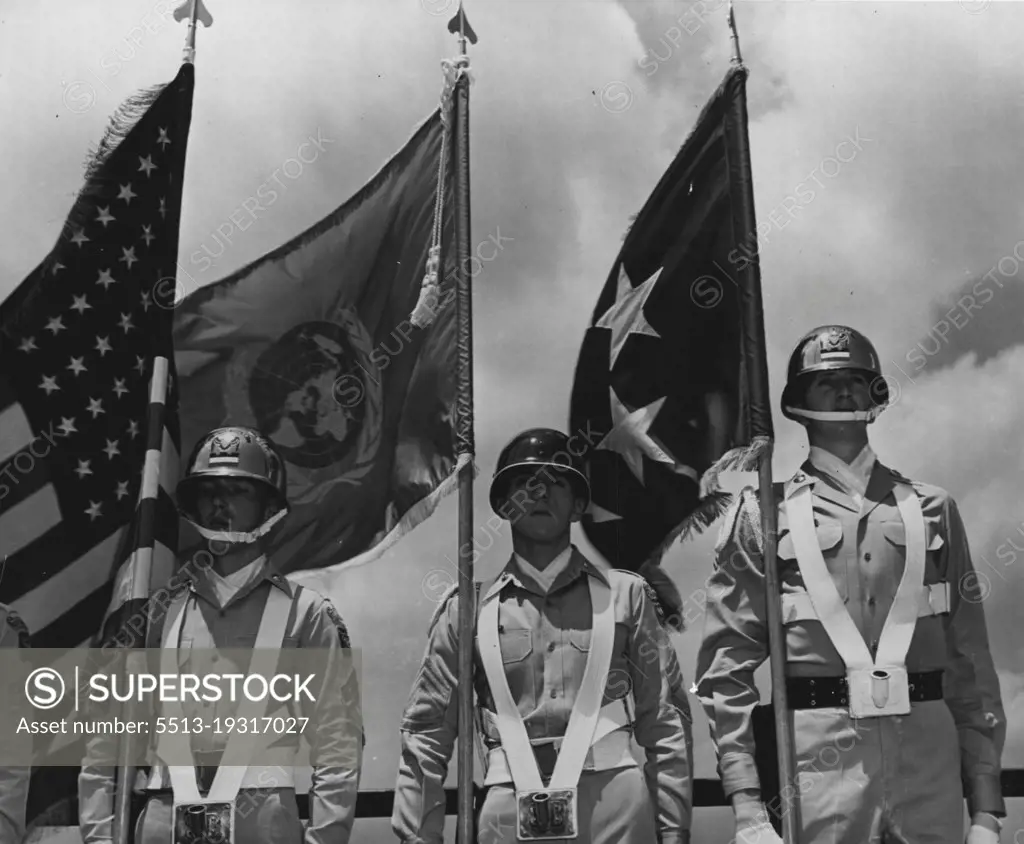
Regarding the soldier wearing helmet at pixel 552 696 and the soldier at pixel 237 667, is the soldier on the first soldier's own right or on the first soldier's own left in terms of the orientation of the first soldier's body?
on the first soldier's own right

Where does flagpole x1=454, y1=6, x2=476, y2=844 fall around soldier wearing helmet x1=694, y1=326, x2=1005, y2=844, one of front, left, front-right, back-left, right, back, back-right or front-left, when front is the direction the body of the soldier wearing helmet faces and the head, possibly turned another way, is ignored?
right

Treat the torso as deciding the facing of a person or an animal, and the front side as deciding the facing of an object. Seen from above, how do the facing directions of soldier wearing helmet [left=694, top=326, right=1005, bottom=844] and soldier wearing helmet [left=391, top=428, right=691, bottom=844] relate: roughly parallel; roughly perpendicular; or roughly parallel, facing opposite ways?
roughly parallel

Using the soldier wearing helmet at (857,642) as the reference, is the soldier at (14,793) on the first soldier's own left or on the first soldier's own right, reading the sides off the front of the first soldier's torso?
on the first soldier's own right

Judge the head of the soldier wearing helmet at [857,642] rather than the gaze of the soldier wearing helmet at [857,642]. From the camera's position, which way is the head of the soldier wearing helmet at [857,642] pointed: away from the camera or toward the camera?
toward the camera

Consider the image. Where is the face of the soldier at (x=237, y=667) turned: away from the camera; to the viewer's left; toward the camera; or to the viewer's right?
toward the camera

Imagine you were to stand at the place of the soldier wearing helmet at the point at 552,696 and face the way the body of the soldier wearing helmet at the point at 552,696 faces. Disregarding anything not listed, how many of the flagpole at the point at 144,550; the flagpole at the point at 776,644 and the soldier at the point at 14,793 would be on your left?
1

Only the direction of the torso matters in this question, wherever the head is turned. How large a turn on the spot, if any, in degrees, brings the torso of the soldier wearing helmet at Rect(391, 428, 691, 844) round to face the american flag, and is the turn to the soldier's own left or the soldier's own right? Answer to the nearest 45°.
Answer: approximately 90° to the soldier's own right

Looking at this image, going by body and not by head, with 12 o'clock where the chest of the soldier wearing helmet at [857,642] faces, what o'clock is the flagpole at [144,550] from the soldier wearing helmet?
The flagpole is roughly at 3 o'clock from the soldier wearing helmet.

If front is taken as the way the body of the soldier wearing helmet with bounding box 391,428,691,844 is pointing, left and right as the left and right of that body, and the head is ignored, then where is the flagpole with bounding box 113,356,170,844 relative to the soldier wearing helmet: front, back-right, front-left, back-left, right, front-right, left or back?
right

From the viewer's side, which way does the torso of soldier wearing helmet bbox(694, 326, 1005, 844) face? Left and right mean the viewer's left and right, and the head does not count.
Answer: facing the viewer

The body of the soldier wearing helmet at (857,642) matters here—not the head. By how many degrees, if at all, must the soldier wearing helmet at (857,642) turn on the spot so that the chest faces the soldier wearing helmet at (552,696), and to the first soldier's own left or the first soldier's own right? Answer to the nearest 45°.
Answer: approximately 90° to the first soldier's own right

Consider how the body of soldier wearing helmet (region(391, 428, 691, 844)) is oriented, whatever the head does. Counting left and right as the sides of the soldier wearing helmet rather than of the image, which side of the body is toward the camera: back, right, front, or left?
front

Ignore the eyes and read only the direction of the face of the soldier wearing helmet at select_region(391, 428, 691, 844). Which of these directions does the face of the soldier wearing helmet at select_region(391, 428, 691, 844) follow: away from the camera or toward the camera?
toward the camera

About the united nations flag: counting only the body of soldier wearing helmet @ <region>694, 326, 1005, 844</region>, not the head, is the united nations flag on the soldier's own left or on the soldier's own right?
on the soldier's own right

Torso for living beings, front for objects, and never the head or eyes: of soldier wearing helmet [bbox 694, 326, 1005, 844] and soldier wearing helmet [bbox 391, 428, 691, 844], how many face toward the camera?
2

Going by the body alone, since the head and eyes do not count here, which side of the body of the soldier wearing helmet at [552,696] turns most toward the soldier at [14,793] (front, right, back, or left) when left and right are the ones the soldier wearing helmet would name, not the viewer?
right
